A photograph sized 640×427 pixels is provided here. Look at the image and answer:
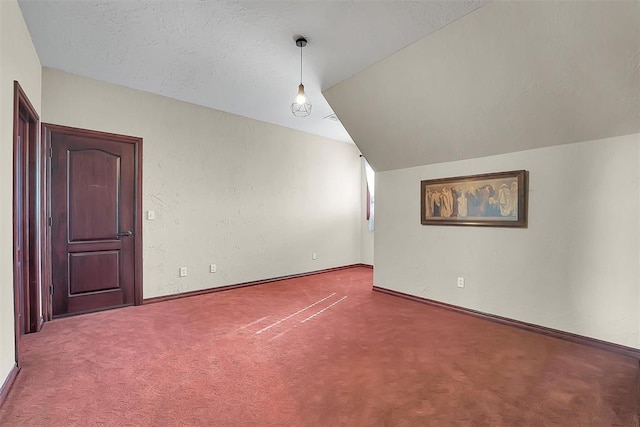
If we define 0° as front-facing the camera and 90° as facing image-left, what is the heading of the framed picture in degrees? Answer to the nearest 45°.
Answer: approximately 45°

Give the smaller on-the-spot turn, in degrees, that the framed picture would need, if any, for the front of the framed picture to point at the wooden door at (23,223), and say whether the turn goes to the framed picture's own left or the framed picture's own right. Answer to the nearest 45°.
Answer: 0° — it already faces it

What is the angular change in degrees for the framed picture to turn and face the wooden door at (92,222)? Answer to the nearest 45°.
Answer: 0° — it already faces it
